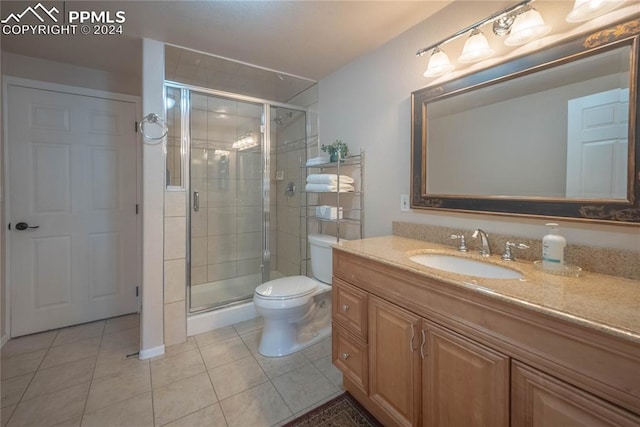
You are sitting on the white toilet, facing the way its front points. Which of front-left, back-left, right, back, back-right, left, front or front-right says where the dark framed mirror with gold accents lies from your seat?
left

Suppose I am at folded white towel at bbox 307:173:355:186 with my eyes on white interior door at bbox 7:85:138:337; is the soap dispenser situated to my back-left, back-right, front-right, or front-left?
back-left

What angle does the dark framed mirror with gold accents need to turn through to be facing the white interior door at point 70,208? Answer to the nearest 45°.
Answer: approximately 45° to its right

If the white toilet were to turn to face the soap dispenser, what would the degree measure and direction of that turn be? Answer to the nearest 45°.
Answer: approximately 90° to its left

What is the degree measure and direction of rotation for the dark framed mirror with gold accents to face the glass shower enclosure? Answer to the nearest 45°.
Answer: approximately 45° to its right

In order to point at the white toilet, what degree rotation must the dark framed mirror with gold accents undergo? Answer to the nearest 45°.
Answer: approximately 45° to its right

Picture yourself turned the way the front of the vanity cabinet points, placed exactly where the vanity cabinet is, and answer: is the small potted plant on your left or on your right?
on your right

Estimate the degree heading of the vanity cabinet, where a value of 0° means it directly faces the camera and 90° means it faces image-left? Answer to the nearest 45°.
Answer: approximately 45°
